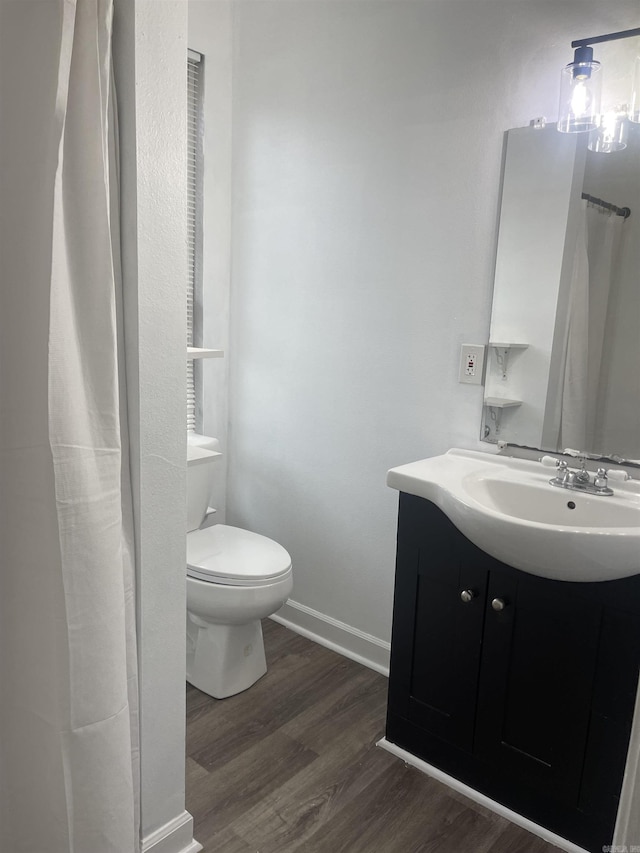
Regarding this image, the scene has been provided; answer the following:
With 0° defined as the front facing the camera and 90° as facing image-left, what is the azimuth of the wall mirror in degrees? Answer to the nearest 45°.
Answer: approximately 45°

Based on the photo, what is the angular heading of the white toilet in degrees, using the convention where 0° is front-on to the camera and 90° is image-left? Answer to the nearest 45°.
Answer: approximately 315°

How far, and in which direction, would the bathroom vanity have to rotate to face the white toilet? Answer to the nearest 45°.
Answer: approximately 45° to its right

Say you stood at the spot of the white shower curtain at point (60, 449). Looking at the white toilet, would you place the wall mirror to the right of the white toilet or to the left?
right
